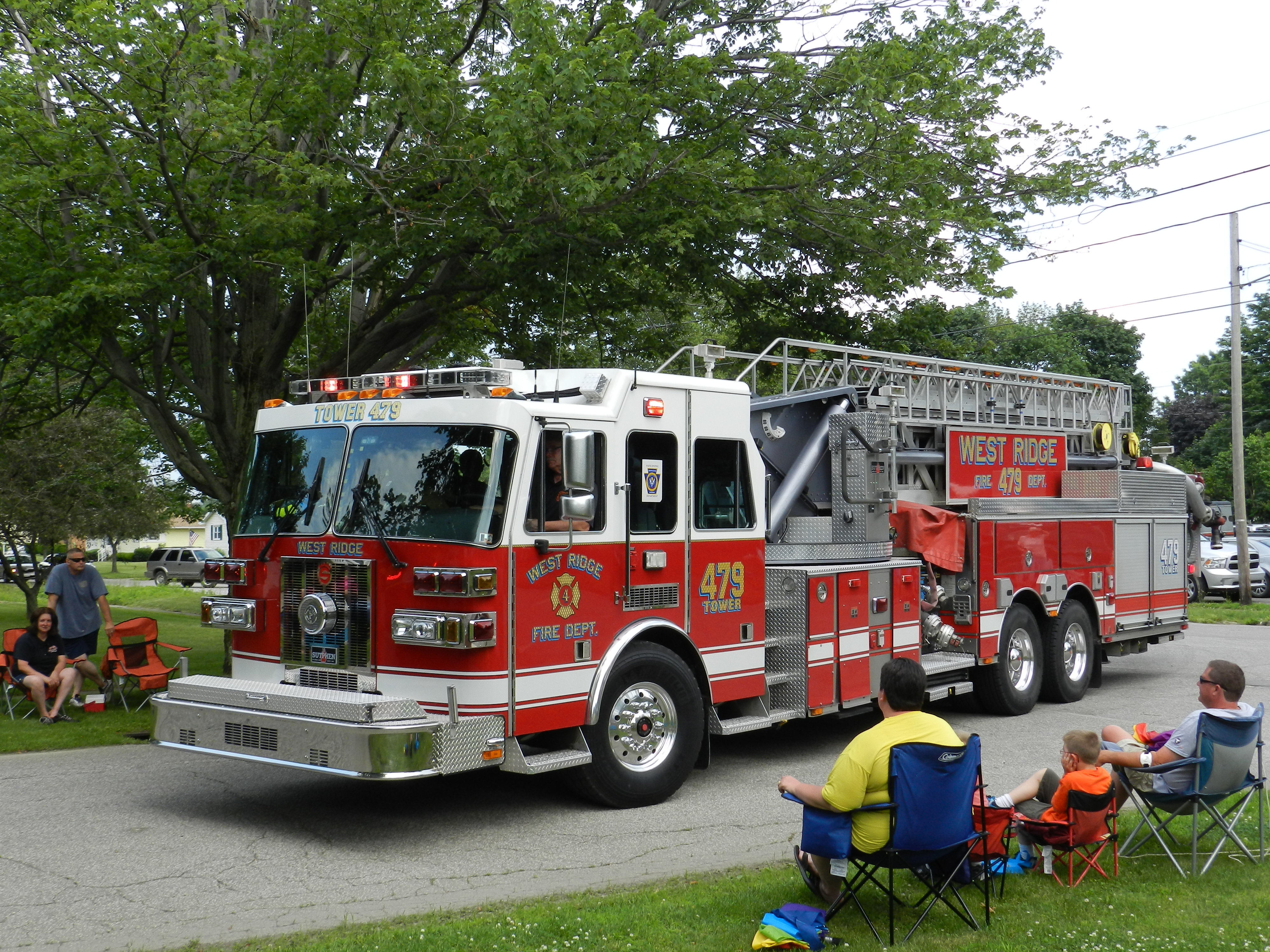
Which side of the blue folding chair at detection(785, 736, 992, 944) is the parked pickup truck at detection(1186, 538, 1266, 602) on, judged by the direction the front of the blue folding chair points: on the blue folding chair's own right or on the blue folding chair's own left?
on the blue folding chair's own right

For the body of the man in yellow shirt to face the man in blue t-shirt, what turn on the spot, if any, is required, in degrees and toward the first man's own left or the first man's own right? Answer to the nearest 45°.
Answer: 0° — they already face them

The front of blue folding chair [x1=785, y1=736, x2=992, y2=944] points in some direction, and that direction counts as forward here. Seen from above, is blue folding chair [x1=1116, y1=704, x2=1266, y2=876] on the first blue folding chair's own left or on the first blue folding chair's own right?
on the first blue folding chair's own right

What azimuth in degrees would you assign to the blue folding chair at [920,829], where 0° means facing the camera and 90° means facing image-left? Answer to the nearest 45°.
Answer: approximately 135°

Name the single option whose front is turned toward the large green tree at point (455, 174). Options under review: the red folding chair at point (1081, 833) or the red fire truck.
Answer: the red folding chair

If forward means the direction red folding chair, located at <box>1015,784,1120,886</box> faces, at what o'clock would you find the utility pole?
The utility pole is roughly at 2 o'clock from the red folding chair.

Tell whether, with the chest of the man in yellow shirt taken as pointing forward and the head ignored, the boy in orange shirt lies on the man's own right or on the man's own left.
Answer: on the man's own right

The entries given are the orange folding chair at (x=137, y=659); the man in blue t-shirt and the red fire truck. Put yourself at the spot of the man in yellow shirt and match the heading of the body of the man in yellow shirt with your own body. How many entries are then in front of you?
3

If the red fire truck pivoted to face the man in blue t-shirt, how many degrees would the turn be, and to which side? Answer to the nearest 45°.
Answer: approximately 90° to its right

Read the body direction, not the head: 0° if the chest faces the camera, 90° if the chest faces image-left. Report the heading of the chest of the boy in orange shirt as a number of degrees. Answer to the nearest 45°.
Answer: approximately 135°

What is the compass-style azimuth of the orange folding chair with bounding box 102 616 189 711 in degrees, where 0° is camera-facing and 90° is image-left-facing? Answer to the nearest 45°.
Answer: approximately 315°

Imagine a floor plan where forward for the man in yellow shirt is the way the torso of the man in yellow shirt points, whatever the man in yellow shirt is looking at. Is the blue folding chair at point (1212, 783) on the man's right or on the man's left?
on the man's right
